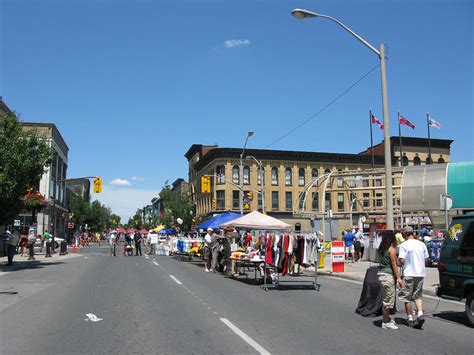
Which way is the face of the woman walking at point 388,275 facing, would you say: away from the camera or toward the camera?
away from the camera

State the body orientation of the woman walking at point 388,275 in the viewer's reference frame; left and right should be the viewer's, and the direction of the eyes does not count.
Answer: facing away from the viewer and to the right of the viewer

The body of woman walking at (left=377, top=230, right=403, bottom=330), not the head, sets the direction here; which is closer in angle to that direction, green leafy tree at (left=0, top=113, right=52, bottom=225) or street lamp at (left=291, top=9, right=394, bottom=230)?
the street lamp

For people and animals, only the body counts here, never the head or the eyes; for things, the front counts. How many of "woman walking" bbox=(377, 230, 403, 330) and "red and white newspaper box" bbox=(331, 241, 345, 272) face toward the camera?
1

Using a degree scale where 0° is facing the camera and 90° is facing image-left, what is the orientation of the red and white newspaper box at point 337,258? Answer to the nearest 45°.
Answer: approximately 0°

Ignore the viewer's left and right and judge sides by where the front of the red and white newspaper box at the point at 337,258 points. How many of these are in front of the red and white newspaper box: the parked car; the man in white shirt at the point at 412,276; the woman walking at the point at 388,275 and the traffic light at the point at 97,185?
3

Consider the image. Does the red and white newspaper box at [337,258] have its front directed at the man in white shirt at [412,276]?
yes

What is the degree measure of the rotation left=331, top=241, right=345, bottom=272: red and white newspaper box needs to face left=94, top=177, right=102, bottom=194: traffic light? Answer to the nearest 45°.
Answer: approximately 135° to its right

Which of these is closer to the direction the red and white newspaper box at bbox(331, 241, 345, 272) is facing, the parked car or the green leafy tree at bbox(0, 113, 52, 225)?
the parked car

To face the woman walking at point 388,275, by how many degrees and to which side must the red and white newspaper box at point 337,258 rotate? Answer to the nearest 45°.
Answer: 0° — it already faces them
